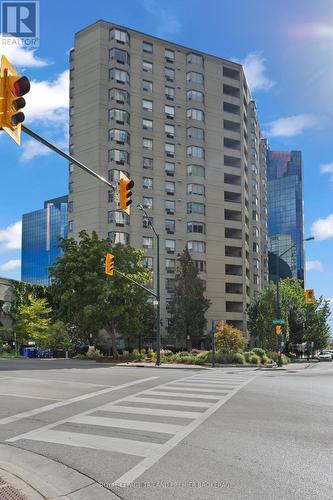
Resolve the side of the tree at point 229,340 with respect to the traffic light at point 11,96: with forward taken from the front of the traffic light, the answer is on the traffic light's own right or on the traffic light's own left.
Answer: on the traffic light's own left

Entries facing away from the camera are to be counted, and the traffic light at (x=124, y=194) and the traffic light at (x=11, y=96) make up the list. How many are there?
0

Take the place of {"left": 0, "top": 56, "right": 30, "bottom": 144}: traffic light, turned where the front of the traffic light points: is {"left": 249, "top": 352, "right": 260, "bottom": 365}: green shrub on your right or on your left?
on your left

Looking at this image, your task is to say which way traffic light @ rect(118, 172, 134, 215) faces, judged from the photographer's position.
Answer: facing the viewer and to the right of the viewer

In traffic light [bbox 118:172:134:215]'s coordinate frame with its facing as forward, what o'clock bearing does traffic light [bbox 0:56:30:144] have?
traffic light [bbox 0:56:30:144] is roughly at 2 o'clock from traffic light [bbox 118:172:134:215].

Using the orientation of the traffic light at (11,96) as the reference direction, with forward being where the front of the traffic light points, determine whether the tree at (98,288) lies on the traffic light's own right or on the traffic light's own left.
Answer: on the traffic light's own left

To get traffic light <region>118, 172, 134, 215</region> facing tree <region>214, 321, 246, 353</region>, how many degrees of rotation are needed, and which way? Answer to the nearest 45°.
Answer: approximately 135° to its left

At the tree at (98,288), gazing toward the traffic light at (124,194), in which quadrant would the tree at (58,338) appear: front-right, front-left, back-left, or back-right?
back-right

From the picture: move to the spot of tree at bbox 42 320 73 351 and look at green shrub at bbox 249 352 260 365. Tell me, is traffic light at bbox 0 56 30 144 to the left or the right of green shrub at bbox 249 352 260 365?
right
